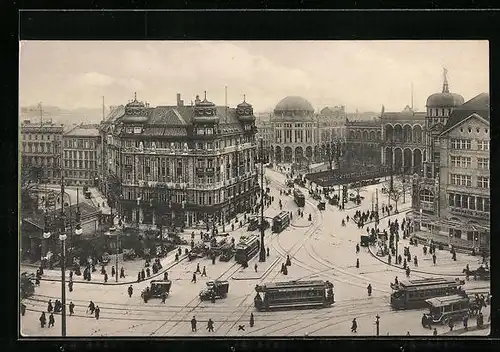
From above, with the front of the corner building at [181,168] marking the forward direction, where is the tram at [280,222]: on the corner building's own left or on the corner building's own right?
on the corner building's own left

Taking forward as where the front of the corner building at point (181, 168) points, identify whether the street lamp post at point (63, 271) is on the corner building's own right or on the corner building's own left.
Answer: on the corner building's own right
